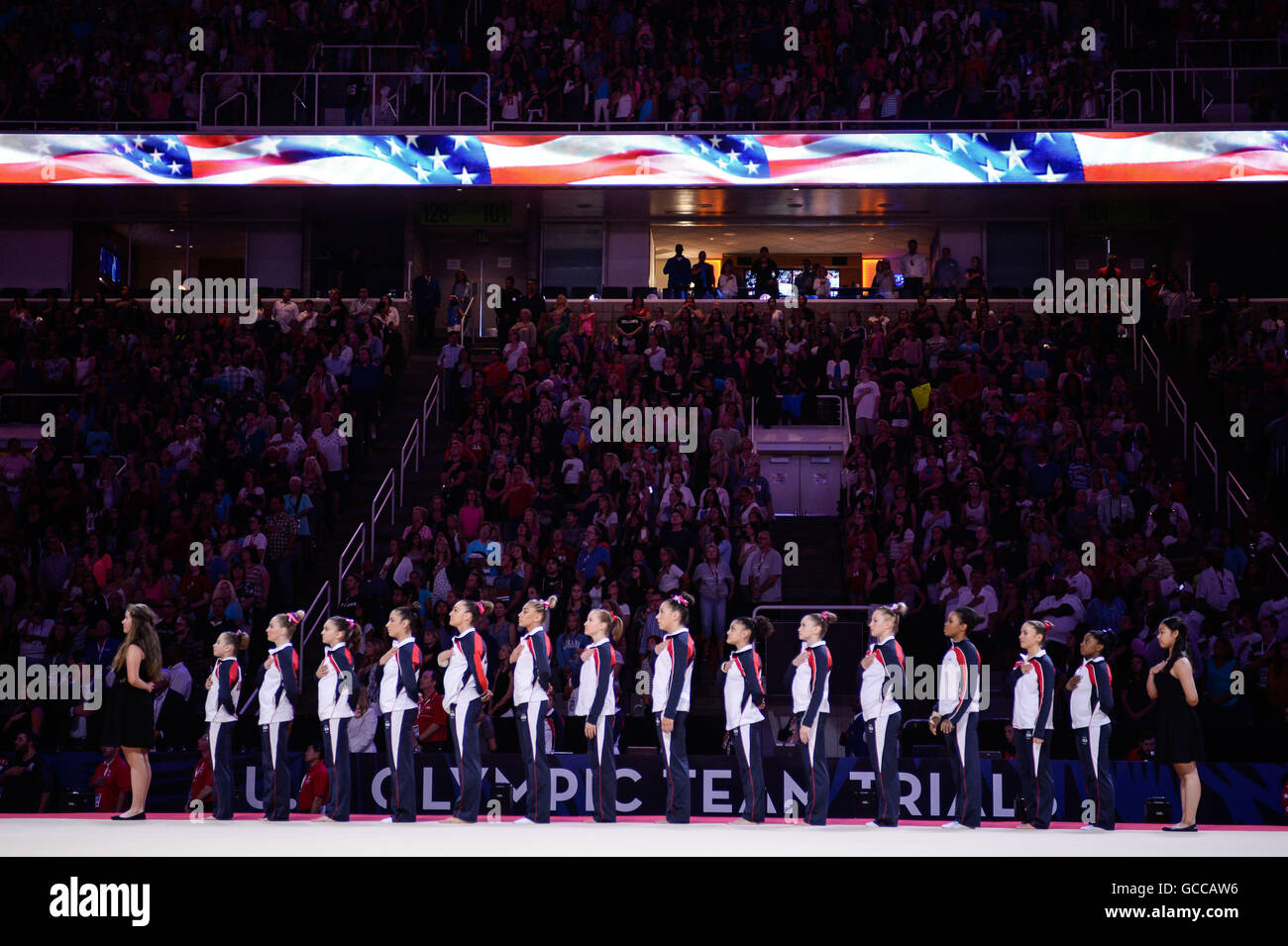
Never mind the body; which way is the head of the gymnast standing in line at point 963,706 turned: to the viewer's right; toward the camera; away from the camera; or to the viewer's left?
to the viewer's left

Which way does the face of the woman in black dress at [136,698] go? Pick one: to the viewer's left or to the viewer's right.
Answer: to the viewer's left

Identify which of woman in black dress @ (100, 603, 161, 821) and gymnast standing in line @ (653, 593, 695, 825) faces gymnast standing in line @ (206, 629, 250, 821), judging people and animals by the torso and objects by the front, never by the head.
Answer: gymnast standing in line @ (653, 593, 695, 825)

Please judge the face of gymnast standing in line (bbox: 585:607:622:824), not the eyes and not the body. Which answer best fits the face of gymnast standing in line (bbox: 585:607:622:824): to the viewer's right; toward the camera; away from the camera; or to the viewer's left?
to the viewer's left

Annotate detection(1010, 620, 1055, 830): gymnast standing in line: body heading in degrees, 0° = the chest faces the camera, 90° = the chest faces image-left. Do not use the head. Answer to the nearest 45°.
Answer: approximately 45°

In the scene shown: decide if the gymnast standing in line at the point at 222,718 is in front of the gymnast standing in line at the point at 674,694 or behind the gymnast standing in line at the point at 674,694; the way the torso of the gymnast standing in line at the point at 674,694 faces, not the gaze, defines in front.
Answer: in front

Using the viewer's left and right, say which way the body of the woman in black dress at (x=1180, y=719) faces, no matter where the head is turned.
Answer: facing to the left of the viewer

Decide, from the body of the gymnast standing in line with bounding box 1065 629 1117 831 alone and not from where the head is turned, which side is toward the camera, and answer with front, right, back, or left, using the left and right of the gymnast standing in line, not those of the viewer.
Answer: left

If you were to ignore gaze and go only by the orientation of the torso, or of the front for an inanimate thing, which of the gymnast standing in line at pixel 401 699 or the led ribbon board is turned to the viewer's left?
the gymnast standing in line

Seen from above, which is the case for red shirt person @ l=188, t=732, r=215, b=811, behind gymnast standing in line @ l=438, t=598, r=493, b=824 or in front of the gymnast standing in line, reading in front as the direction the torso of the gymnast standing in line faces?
in front
